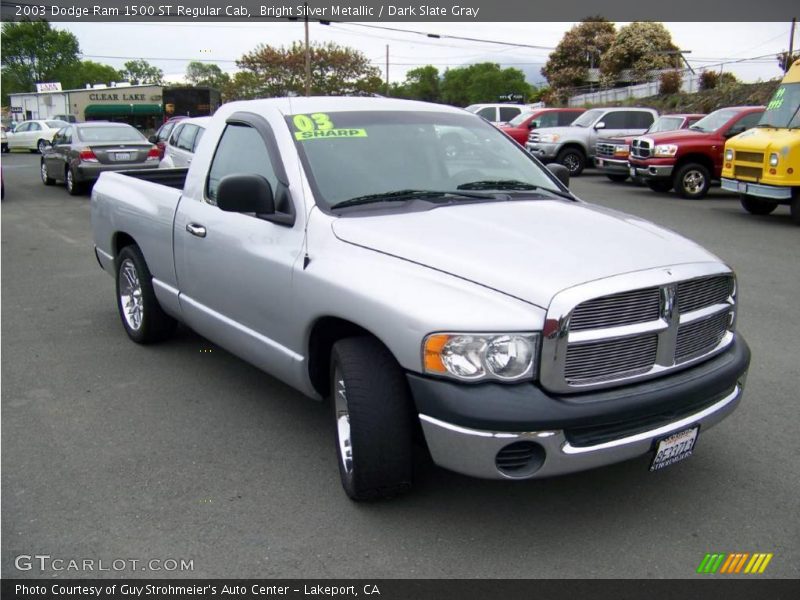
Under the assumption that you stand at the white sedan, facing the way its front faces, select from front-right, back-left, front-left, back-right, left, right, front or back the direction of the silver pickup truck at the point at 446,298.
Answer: back-left

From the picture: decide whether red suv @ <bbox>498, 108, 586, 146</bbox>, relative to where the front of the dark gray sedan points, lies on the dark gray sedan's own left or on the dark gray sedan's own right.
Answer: on the dark gray sedan's own right

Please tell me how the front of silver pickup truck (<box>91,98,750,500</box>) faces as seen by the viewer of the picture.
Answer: facing the viewer and to the right of the viewer

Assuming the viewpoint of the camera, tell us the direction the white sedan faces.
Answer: facing away from the viewer and to the left of the viewer

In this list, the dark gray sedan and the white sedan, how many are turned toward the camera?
0

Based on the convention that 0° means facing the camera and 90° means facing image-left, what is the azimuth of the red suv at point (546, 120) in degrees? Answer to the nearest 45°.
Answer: approximately 45°

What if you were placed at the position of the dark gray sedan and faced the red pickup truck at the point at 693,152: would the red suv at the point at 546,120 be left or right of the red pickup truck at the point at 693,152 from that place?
left

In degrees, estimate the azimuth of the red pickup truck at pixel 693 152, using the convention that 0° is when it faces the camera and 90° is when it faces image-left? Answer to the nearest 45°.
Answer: approximately 45°

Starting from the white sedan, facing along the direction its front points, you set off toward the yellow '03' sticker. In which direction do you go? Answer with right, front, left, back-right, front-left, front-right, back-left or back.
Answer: back-left

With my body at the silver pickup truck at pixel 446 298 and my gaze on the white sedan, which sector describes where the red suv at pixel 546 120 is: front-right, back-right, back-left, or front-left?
front-right

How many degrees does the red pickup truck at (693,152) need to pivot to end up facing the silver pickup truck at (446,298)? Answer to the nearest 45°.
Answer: approximately 45° to its left

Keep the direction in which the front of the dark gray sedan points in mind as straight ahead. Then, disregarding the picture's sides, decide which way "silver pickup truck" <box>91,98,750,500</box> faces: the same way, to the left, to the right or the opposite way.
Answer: the opposite way

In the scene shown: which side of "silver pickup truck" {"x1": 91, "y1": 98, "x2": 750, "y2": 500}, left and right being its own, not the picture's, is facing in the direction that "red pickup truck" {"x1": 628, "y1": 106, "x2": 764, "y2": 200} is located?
left

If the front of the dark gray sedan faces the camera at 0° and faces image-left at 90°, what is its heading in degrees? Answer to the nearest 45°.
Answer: approximately 135°
